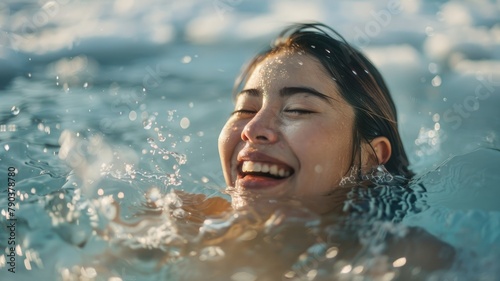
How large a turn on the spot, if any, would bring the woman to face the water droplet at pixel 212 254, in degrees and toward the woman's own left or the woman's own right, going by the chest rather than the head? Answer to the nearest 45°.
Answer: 0° — they already face it

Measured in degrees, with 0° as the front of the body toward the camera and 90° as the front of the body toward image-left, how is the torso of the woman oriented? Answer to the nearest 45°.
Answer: approximately 45°

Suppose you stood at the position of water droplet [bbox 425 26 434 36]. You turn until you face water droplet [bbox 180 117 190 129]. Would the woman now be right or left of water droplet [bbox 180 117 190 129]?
left

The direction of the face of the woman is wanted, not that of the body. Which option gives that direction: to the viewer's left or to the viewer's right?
to the viewer's left

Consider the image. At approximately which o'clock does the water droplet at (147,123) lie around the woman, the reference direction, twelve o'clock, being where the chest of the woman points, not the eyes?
The water droplet is roughly at 3 o'clock from the woman.

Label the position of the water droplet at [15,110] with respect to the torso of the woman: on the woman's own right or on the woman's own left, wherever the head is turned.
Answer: on the woman's own right
